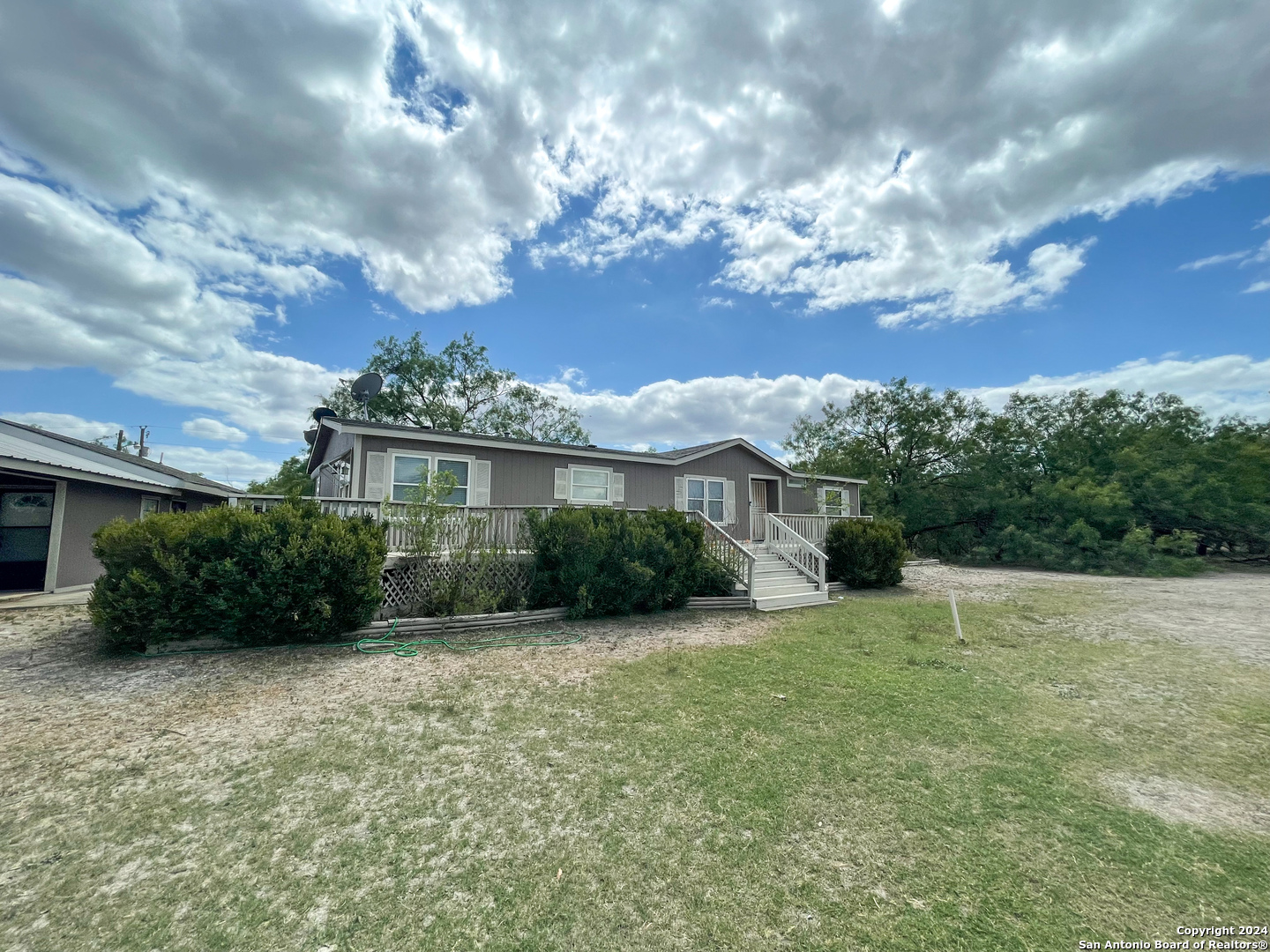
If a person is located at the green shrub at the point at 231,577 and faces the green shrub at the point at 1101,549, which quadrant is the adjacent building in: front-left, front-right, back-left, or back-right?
back-left

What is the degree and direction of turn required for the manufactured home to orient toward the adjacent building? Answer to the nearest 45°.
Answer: approximately 135° to its right

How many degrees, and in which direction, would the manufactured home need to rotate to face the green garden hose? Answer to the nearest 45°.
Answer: approximately 90° to its right

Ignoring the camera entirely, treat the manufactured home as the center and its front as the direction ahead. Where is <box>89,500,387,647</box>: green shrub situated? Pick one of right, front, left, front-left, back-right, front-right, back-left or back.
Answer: right

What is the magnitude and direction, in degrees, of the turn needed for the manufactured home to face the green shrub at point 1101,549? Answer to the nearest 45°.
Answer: approximately 45° to its left

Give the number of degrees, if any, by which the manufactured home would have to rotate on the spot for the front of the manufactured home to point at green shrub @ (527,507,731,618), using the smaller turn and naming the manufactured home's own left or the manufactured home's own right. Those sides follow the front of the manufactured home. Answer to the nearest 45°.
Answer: approximately 45° to the manufactured home's own right

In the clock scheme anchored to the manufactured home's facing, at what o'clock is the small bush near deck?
The small bush near deck is roughly at 11 o'clock from the manufactured home.

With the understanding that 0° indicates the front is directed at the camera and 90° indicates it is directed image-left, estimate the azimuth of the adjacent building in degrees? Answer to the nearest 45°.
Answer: approximately 315°

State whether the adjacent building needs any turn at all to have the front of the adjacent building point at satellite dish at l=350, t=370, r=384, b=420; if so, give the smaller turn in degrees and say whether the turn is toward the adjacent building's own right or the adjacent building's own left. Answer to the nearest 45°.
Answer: approximately 45° to the adjacent building's own left

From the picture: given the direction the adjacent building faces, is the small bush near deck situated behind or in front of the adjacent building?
in front
